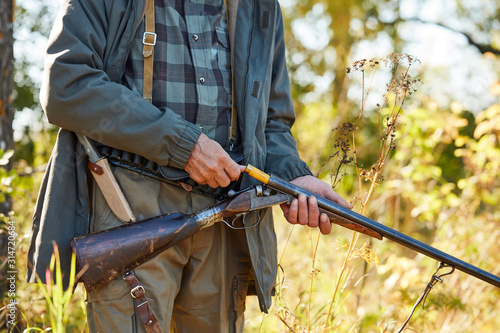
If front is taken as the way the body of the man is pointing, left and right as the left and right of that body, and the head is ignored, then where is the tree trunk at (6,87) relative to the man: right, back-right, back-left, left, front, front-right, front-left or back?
back

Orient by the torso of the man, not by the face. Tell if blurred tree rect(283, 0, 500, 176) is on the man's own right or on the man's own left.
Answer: on the man's own left
